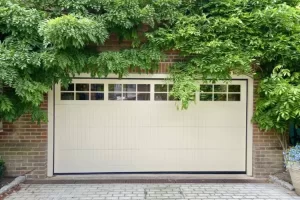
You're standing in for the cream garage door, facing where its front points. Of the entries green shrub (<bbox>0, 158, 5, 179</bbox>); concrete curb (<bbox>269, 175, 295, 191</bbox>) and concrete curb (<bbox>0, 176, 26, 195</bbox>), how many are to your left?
1

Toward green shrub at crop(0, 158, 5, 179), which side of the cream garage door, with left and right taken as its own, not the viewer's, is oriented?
right

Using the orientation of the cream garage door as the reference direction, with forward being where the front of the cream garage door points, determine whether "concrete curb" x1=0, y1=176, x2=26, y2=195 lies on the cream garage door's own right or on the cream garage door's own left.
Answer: on the cream garage door's own right

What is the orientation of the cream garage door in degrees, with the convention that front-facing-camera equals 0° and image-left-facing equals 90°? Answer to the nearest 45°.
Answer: approximately 0°

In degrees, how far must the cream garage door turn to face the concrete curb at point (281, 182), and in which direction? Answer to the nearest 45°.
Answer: approximately 90° to its left
